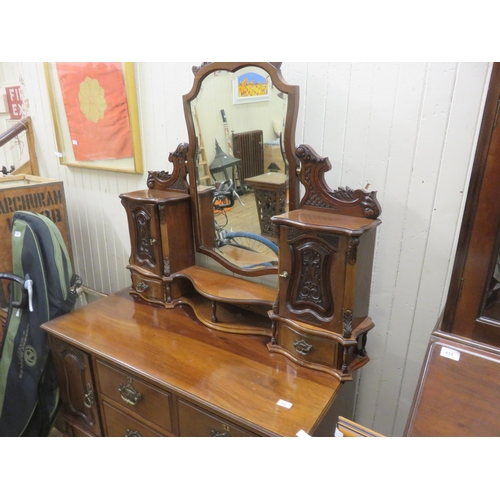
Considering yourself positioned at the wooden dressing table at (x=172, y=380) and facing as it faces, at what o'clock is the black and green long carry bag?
The black and green long carry bag is roughly at 3 o'clock from the wooden dressing table.

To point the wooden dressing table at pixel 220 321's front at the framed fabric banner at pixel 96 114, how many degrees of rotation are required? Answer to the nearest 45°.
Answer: approximately 90° to its right

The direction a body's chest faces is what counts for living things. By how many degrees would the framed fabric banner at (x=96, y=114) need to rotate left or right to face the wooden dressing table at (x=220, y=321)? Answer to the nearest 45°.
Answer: approximately 45° to its left

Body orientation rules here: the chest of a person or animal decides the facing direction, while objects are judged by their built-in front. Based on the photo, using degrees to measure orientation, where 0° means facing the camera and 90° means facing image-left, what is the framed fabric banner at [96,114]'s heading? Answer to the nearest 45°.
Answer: approximately 45°

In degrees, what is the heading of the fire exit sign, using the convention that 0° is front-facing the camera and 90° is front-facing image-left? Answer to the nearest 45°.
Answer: approximately 0°

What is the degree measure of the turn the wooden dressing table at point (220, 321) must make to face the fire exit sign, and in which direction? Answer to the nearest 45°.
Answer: approximately 90° to its right

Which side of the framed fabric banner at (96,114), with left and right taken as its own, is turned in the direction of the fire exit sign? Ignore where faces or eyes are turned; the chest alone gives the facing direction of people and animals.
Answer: right
